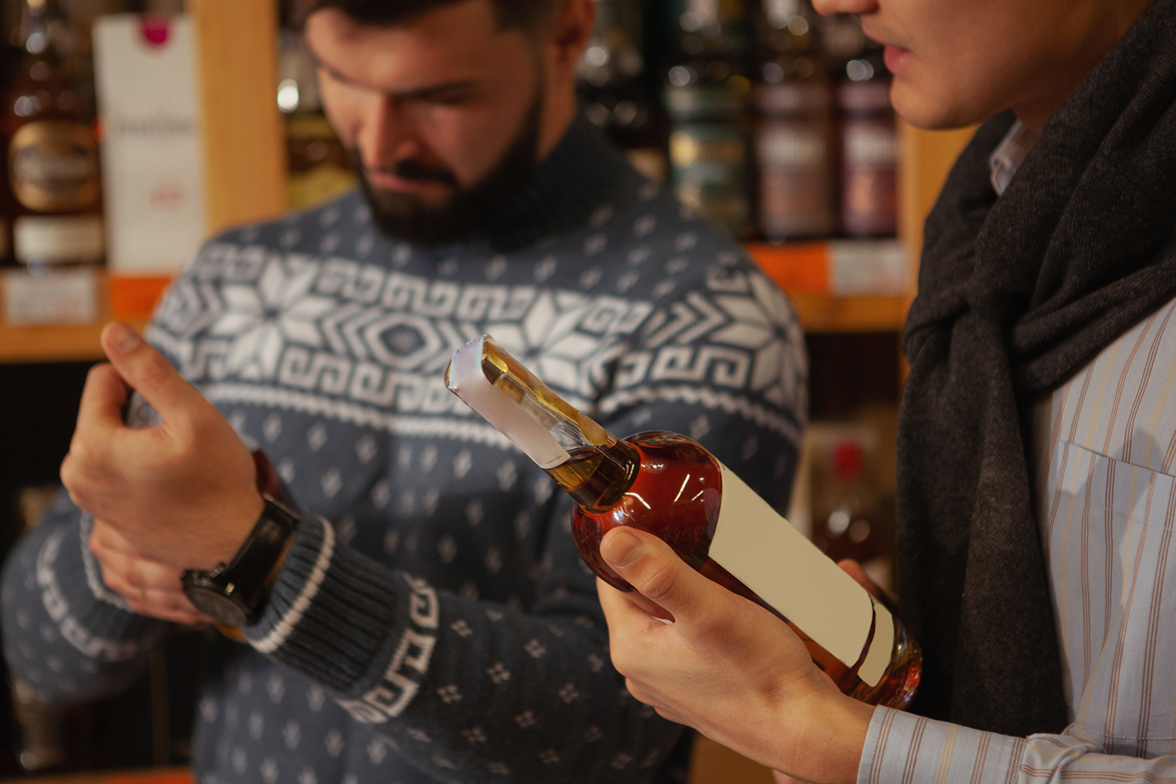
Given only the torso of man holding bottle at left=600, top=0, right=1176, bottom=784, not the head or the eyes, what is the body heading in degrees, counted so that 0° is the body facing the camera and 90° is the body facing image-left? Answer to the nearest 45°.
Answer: approximately 45°

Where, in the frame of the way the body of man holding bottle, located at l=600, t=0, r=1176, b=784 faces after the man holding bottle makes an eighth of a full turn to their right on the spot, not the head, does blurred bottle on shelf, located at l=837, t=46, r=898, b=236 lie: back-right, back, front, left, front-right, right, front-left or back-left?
right

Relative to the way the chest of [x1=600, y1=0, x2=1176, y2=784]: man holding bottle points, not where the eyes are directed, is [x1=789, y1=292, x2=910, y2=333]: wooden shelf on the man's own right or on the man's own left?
on the man's own right

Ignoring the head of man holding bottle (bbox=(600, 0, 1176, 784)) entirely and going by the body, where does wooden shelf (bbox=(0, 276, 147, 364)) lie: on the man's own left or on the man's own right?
on the man's own right

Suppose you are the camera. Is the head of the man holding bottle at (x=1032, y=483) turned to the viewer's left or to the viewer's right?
to the viewer's left

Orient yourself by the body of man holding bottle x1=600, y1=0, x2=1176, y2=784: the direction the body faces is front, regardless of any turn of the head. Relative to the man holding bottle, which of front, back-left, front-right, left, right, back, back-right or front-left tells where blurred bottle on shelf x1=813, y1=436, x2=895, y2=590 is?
back-right
